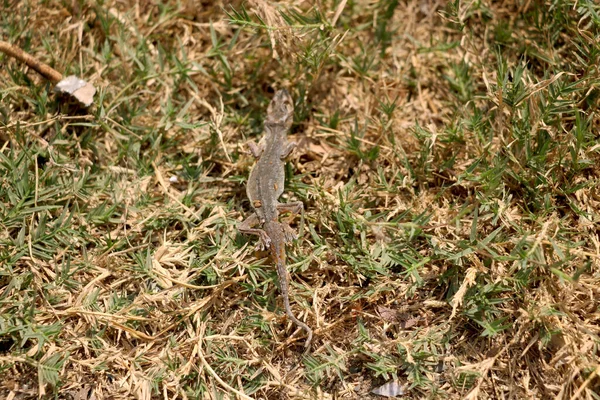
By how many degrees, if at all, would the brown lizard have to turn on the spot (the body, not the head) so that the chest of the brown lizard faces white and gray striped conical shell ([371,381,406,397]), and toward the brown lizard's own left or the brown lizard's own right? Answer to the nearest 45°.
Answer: approximately 135° to the brown lizard's own right

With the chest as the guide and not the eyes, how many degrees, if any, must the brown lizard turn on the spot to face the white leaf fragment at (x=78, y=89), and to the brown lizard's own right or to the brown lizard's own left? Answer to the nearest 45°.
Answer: approximately 45° to the brown lizard's own left

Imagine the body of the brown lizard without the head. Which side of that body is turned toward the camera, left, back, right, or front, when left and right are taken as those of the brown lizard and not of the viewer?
back

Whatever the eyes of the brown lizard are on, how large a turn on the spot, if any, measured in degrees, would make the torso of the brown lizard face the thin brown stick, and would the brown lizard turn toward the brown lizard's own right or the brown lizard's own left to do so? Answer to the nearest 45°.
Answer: approximately 45° to the brown lizard's own left
